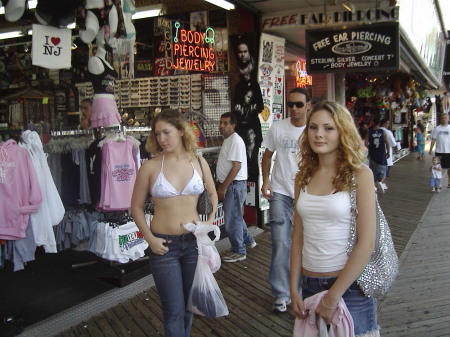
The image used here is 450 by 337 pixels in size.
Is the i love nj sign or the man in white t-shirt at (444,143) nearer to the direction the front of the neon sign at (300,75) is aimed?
the i love nj sign

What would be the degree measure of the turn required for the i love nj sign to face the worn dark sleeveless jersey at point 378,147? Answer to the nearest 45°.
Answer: approximately 135° to its left

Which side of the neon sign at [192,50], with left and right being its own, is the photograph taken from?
front

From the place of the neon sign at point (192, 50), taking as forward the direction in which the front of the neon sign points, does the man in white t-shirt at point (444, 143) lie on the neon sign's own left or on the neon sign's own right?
on the neon sign's own left

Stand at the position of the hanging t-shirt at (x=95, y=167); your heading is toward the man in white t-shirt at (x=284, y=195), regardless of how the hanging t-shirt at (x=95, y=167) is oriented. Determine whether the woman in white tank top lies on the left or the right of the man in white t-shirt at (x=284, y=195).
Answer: right

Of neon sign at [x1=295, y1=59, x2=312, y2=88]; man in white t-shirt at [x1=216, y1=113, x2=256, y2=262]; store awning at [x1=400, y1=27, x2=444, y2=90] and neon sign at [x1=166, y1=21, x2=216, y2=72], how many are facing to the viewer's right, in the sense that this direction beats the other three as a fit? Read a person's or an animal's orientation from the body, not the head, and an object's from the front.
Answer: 1

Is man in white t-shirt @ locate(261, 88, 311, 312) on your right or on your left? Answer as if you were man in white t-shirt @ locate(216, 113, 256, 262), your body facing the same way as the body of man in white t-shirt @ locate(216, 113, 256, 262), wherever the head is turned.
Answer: on your left

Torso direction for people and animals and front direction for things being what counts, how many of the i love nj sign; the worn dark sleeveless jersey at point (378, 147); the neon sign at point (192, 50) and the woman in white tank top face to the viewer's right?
0

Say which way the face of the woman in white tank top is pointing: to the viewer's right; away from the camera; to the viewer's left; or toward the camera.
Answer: toward the camera

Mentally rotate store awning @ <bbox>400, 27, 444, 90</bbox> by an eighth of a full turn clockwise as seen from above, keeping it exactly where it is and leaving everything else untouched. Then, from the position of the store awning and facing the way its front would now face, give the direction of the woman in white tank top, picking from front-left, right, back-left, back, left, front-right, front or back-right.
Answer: front-right

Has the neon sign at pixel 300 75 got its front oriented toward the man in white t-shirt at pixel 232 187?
yes

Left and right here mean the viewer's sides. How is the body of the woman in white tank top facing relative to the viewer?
facing the viewer and to the left of the viewer

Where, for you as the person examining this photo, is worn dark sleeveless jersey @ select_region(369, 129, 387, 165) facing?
facing away from the viewer

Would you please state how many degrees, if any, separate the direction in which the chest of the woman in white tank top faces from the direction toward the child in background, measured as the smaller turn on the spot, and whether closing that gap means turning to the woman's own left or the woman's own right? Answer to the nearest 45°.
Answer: approximately 135° to the woman's own right
